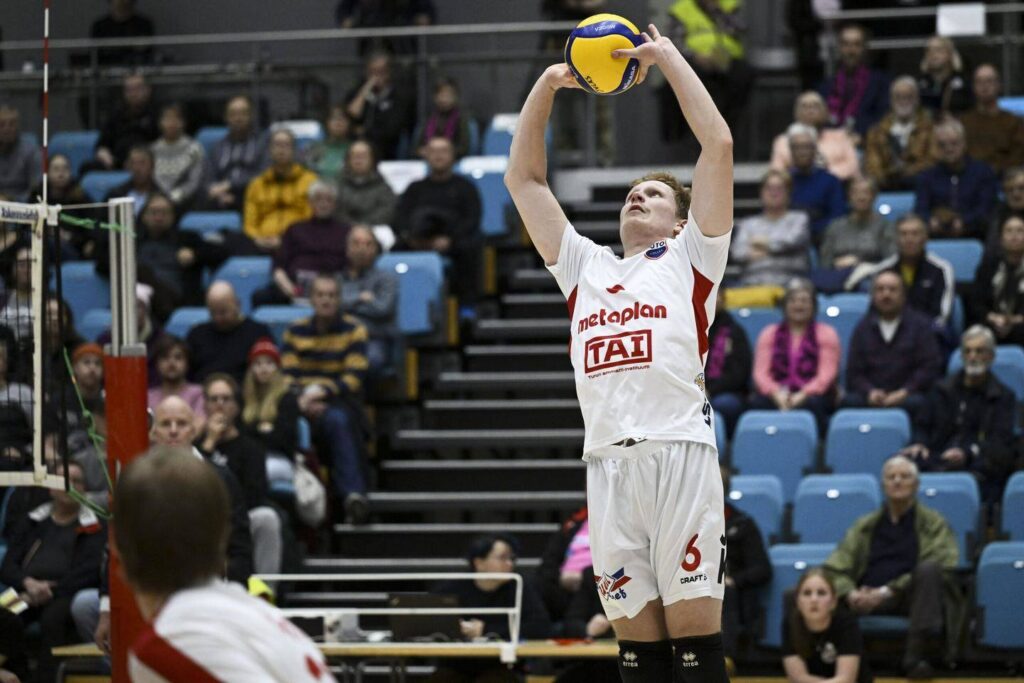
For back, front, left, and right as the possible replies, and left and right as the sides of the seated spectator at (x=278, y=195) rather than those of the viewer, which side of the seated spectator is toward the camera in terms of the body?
front

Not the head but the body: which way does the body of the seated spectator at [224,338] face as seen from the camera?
toward the camera

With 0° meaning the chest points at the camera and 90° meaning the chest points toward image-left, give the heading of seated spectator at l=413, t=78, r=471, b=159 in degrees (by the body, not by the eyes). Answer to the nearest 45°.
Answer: approximately 0°

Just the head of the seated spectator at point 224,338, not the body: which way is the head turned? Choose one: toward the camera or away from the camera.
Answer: toward the camera

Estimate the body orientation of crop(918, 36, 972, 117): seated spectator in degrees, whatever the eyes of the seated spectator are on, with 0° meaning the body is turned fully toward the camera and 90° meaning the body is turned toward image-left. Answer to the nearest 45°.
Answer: approximately 45°

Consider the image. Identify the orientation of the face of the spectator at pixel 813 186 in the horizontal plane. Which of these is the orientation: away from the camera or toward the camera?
toward the camera

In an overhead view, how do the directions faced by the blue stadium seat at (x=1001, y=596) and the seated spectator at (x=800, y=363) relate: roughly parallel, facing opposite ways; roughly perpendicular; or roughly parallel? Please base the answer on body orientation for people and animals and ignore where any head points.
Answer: roughly parallel

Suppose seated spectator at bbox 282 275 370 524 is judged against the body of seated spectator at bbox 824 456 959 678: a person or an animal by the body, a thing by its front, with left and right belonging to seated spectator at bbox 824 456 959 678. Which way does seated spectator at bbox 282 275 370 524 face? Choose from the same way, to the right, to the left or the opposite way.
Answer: the same way

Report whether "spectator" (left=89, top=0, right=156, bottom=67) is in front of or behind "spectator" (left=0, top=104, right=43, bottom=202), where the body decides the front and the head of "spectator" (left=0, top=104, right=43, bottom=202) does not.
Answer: behind

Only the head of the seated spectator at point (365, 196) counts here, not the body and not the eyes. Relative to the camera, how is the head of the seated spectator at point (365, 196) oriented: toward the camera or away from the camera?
toward the camera

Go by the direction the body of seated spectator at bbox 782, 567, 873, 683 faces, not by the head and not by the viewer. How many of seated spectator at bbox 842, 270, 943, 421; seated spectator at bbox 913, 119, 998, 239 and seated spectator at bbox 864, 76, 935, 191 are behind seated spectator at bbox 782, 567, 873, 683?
3

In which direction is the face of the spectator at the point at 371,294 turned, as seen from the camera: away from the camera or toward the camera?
toward the camera

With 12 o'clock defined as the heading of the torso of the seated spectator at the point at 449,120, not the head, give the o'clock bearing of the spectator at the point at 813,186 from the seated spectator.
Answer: The spectator is roughly at 10 o'clock from the seated spectator.

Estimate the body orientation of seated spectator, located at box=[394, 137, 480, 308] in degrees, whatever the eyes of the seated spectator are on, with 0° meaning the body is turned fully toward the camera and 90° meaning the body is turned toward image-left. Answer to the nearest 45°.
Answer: approximately 0°

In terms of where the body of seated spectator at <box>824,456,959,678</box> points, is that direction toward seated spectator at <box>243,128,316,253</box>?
no

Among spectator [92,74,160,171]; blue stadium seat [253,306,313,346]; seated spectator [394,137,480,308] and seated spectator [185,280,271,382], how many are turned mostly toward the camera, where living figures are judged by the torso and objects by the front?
4

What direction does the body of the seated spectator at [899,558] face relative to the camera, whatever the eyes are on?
toward the camera

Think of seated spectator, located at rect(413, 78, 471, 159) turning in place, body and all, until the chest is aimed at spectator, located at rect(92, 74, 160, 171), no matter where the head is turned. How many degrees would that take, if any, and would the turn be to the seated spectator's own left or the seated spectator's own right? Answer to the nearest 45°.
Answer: approximately 90° to the seated spectator's own right

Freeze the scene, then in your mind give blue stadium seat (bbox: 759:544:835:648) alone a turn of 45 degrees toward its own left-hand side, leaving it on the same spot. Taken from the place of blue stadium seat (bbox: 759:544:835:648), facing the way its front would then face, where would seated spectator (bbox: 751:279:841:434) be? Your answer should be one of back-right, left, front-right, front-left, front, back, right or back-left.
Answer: back-left

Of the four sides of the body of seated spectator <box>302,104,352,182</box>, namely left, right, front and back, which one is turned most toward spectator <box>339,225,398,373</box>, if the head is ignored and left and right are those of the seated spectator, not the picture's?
front

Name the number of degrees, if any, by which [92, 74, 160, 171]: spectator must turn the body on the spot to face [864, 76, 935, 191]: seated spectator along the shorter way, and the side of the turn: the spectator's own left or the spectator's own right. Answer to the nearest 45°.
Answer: approximately 45° to the spectator's own left

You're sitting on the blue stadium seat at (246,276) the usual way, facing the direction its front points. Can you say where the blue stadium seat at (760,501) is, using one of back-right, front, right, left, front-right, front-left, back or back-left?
front-left
